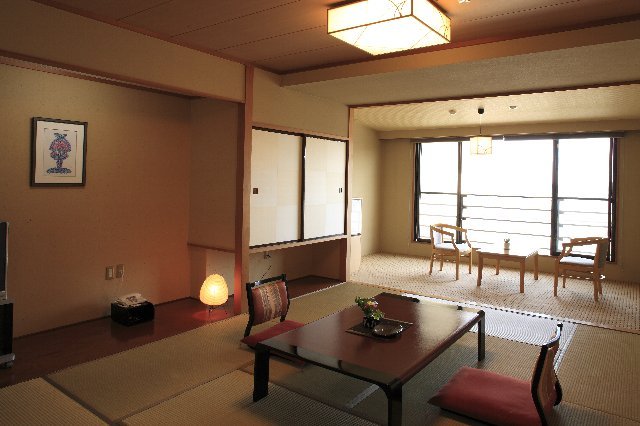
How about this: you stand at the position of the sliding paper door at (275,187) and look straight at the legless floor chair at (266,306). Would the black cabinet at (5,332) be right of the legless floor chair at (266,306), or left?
right

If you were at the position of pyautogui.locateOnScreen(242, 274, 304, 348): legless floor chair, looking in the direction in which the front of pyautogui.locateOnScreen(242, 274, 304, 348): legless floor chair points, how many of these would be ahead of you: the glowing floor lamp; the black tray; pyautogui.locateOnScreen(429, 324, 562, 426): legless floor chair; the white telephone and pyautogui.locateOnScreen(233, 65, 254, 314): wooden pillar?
2

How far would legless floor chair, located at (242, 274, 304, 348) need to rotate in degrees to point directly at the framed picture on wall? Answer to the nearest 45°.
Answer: approximately 135° to its right

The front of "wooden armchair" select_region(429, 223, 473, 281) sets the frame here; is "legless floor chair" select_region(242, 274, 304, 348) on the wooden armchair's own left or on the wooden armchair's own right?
on the wooden armchair's own right

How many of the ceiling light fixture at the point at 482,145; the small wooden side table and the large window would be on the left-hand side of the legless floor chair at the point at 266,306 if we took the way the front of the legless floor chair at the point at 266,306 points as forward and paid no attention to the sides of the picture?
3

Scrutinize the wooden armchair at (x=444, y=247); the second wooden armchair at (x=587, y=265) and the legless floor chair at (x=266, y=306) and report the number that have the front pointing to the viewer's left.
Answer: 1

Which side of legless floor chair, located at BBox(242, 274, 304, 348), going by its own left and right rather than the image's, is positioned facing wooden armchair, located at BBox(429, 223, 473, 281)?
left

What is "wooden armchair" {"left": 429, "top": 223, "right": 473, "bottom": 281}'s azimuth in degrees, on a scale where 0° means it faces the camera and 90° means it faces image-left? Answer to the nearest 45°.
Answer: approximately 315°

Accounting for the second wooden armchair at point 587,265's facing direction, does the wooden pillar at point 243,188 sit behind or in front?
in front

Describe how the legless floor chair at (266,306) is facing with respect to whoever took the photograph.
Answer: facing the viewer and to the right of the viewer

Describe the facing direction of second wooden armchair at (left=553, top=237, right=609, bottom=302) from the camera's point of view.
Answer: facing to the left of the viewer

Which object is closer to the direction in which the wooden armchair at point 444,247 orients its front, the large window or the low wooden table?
the low wooden table

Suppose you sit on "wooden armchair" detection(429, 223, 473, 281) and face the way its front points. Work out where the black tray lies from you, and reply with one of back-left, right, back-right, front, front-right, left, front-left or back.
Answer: front-right

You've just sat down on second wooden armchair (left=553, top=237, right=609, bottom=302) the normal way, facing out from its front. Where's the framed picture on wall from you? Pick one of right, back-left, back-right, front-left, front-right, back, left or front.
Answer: front-left

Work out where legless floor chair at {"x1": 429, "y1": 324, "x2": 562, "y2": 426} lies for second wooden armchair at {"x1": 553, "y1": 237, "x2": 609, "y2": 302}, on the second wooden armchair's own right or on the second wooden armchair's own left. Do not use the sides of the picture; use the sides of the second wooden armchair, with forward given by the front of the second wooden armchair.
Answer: on the second wooden armchair's own left
